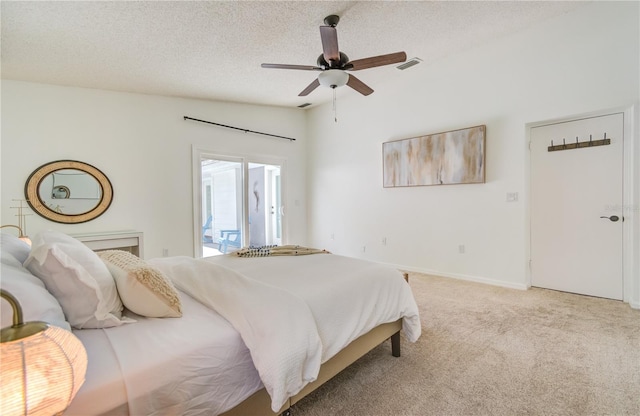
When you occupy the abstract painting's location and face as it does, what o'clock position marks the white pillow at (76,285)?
The white pillow is roughly at 11 o'clock from the abstract painting.

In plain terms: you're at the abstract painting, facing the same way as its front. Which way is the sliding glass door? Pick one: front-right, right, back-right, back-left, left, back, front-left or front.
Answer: front-right

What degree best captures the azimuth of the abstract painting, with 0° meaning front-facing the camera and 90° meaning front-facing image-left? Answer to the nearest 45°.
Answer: approximately 45°

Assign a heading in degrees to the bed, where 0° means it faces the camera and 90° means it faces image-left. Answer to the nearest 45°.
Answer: approximately 225°

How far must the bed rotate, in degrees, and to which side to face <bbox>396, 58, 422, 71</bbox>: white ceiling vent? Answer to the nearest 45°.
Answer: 0° — it already faces it

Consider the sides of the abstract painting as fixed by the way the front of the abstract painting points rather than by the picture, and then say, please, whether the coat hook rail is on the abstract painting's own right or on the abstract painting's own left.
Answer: on the abstract painting's own left

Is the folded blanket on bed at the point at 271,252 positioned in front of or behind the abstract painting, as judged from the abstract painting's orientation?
in front

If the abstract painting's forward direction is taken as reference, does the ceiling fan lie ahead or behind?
ahead

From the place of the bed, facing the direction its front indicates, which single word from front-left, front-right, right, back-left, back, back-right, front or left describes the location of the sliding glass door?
front-left

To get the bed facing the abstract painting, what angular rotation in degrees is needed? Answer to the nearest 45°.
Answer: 0° — it already faces it
